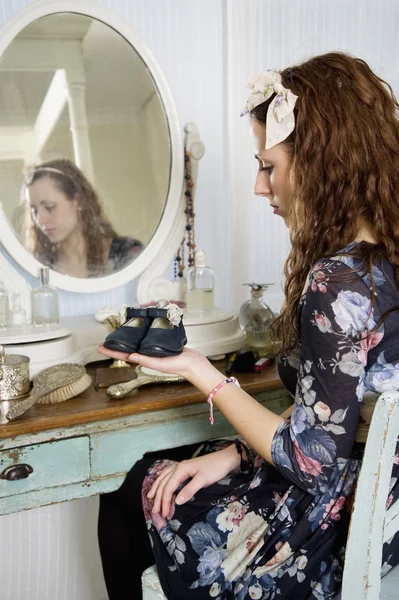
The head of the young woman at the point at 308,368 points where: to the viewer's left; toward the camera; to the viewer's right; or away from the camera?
to the viewer's left

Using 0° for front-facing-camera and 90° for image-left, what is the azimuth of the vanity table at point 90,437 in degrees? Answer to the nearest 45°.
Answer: approximately 315°

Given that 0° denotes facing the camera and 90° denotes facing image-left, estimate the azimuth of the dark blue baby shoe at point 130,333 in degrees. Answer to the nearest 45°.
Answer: approximately 45°
